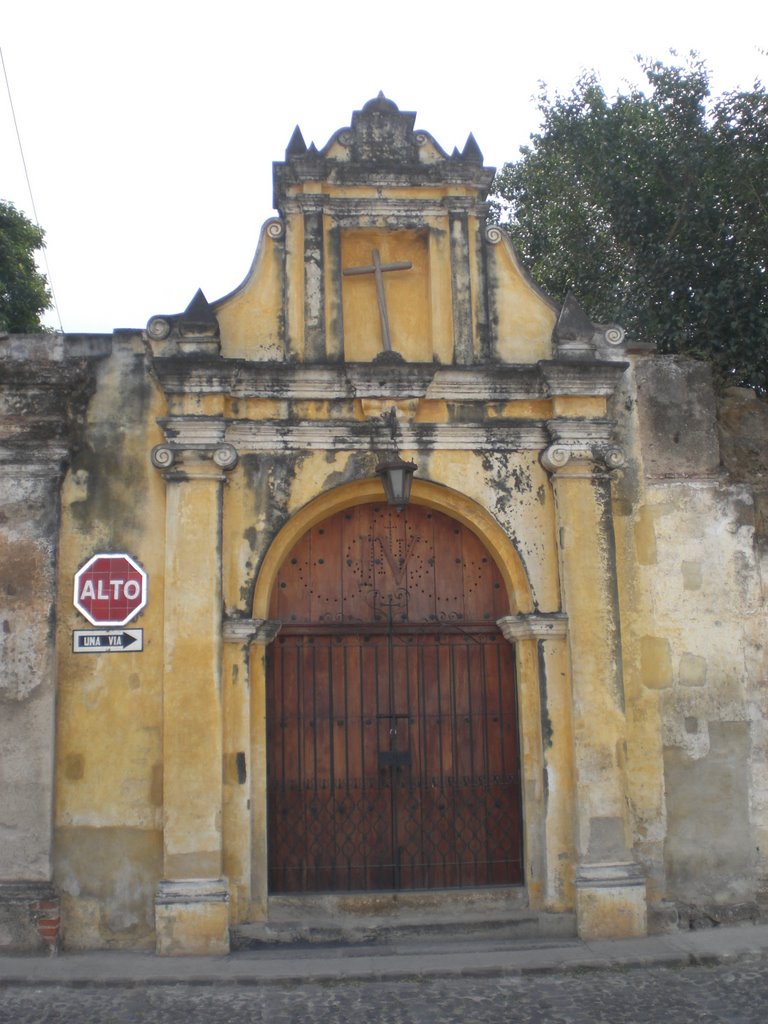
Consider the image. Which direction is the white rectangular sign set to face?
toward the camera

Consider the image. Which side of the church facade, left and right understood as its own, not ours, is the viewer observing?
front

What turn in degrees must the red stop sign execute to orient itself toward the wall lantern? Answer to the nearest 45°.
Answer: approximately 90° to its left

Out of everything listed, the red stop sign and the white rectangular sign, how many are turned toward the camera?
2

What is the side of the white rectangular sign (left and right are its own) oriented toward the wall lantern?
left

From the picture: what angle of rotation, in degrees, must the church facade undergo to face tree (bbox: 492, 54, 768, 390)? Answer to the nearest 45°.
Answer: approximately 135° to its left
